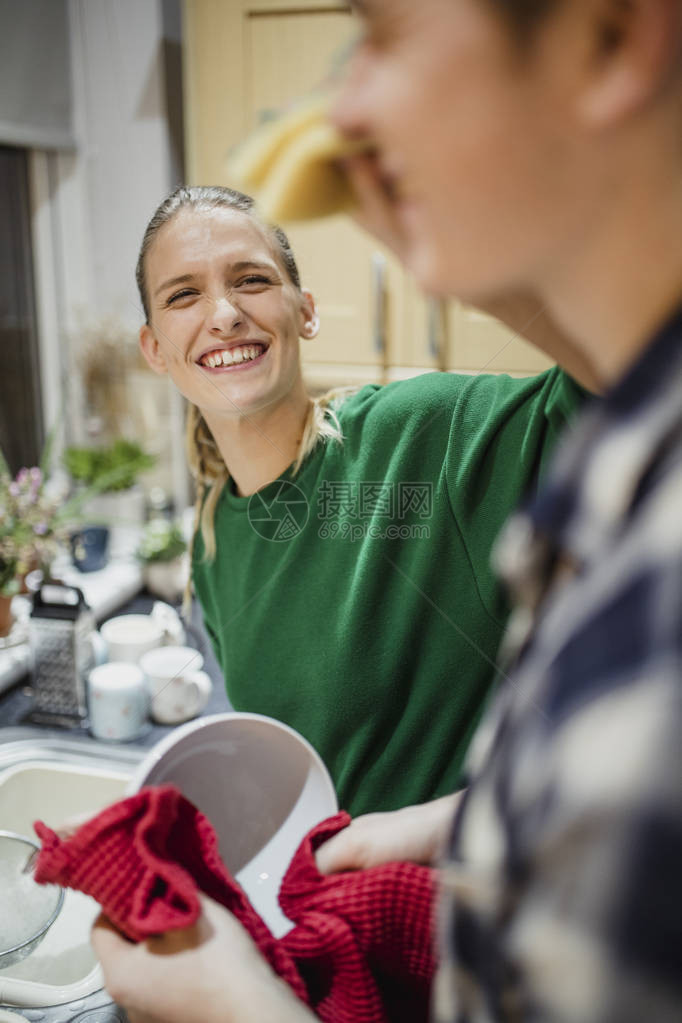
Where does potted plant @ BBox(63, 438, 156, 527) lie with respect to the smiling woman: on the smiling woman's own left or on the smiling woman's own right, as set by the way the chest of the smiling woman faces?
on the smiling woman's own right

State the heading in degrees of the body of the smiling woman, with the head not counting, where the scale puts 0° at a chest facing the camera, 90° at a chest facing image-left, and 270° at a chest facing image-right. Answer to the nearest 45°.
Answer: approximately 45°

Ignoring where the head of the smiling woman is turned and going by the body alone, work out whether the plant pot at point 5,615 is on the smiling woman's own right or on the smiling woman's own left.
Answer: on the smiling woman's own right
